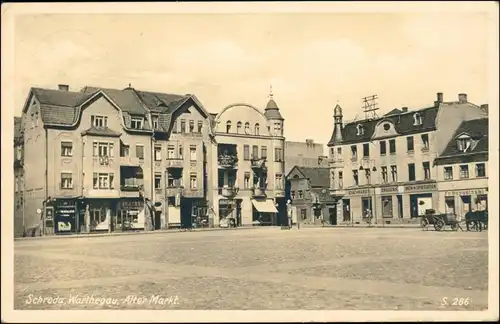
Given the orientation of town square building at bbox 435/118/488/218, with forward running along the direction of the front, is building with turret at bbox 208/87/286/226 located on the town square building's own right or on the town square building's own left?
on the town square building's own right

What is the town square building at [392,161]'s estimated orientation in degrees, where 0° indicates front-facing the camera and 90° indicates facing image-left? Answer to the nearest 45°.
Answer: approximately 45°

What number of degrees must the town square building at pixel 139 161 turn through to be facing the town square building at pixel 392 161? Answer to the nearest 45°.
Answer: approximately 45° to its left

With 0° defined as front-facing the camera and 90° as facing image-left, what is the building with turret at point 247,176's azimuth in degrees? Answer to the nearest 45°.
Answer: approximately 0°

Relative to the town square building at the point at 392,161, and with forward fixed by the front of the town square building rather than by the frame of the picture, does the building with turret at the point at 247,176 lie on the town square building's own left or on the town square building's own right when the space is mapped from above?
on the town square building's own right

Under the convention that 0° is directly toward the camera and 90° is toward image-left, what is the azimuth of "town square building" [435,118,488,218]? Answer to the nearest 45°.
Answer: approximately 45°

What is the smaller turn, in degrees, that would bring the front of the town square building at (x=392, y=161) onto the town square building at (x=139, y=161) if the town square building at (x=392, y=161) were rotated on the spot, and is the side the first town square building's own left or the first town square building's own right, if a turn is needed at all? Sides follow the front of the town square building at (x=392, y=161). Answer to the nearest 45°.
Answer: approximately 45° to the first town square building's own right
